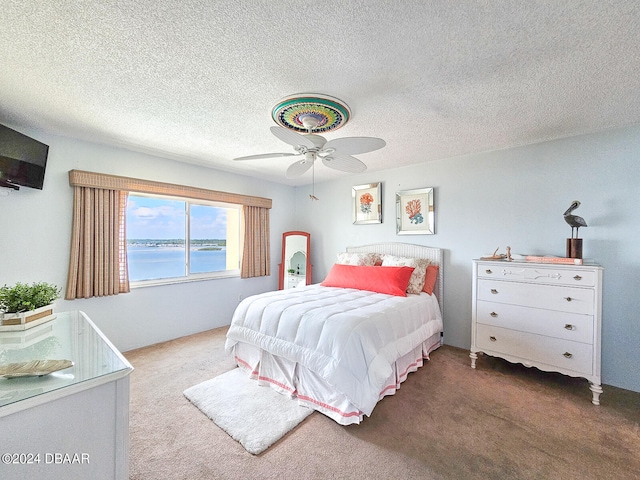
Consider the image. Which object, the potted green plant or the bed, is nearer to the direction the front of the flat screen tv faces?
the bed

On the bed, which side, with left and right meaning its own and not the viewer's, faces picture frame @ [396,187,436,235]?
back

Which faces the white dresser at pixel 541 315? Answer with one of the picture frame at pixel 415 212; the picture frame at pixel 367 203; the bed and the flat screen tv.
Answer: the flat screen tv

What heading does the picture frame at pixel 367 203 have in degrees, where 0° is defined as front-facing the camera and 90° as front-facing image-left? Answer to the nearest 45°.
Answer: approximately 45°

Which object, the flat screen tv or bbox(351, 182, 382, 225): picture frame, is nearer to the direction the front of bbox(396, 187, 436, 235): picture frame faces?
the flat screen tv

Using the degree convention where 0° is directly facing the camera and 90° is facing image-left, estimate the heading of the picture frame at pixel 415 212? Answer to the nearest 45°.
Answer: approximately 45°

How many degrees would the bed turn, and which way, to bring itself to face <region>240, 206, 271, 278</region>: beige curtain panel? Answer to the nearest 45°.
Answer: approximately 90° to its right
